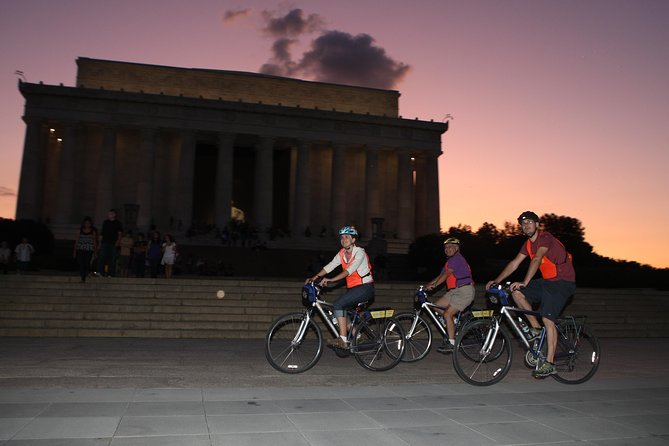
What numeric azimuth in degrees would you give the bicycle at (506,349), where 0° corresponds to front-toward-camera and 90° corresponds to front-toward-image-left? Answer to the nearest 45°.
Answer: approximately 90°

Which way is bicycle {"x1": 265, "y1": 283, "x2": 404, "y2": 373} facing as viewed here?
to the viewer's left

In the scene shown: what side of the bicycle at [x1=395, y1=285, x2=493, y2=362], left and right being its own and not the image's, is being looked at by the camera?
left

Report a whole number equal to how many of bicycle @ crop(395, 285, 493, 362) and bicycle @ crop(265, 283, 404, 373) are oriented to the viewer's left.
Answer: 2

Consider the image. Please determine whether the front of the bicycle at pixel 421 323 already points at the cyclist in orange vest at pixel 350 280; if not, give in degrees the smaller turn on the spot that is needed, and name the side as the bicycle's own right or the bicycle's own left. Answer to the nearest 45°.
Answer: approximately 45° to the bicycle's own left

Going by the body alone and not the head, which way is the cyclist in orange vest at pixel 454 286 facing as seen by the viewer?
to the viewer's left

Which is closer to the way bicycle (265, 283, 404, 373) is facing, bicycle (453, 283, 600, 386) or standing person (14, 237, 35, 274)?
the standing person

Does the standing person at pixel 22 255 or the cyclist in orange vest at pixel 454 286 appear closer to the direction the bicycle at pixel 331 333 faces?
the standing person
